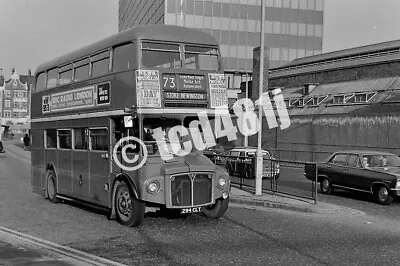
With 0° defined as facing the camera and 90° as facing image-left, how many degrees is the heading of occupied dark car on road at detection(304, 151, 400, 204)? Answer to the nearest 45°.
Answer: approximately 315°

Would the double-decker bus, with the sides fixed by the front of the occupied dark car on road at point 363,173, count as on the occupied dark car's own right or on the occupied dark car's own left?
on the occupied dark car's own right

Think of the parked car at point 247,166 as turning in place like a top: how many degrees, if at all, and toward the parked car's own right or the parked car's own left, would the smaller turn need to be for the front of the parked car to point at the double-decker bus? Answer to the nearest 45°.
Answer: approximately 45° to the parked car's own right

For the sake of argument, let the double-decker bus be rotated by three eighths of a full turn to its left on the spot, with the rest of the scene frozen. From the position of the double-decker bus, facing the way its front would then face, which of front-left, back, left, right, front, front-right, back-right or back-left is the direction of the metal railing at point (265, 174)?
front-right

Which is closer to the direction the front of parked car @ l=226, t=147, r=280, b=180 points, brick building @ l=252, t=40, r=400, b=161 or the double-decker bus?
the double-decker bus

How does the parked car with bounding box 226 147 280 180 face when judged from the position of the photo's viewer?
facing the viewer and to the right of the viewer

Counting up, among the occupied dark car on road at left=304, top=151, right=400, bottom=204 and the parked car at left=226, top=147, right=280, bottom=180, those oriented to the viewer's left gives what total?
0

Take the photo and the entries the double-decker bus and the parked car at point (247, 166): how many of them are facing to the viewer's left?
0

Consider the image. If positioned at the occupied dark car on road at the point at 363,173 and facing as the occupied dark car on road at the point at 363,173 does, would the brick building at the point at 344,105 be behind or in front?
behind
